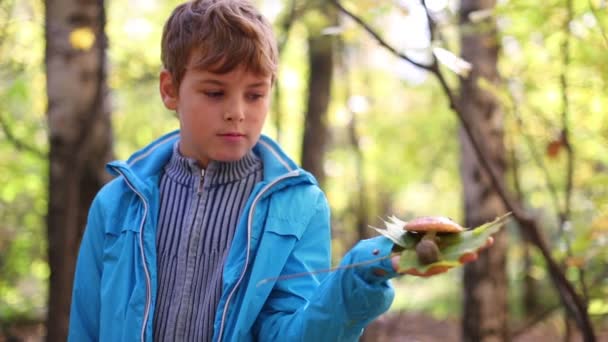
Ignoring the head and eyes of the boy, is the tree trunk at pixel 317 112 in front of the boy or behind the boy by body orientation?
behind

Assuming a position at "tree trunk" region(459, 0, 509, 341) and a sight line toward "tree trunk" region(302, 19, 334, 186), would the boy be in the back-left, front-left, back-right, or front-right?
back-left

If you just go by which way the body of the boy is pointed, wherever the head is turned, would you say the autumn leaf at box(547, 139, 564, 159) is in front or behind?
behind

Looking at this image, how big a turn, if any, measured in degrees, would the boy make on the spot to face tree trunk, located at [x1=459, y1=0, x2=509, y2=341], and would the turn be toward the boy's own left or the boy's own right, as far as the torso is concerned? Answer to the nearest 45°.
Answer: approximately 135° to the boy's own left

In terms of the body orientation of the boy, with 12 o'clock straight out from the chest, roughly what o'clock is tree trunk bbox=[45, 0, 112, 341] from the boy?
The tree trunk is roughly at 5 o'clock from the boy.

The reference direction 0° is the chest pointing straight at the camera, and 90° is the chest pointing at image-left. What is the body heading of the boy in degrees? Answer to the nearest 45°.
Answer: approximately 0°

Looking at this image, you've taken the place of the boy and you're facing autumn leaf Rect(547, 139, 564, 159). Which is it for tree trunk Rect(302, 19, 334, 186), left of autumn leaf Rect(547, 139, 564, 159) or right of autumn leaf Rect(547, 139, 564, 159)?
left

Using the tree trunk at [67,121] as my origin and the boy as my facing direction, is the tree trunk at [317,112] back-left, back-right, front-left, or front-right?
back-left
